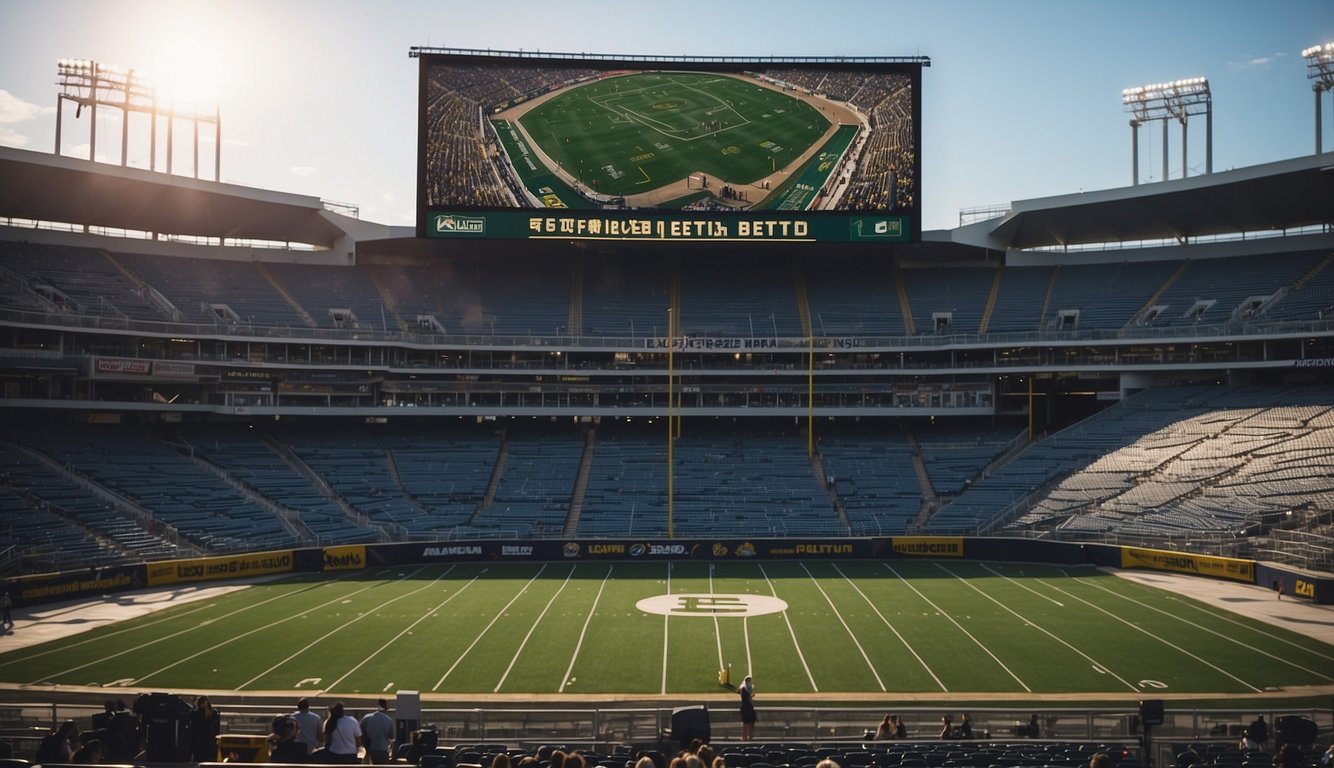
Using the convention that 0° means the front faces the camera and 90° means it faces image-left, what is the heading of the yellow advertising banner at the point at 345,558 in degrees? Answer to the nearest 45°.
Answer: approximately 0°

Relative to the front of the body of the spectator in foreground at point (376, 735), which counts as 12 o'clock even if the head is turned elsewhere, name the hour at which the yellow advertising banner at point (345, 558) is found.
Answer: The yellow advertising banner is roughly at 12 o'clock from the spectator in foreground.

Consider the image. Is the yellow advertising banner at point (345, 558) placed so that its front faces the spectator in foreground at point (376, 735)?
yes

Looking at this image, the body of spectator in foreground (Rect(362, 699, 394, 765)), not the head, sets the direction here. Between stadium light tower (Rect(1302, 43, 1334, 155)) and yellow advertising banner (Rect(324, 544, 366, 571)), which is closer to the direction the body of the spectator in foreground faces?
the yellow advertising banner

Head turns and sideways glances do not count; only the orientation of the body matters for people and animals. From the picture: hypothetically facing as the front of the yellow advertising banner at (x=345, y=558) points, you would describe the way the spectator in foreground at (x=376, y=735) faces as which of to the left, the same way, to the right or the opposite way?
the opposite way

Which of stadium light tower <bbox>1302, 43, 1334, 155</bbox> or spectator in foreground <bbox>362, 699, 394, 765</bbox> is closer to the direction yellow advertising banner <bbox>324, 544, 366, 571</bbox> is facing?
the spectator in foreground

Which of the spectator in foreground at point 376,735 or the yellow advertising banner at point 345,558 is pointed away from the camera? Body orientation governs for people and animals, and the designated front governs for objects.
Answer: the spectator in foreground

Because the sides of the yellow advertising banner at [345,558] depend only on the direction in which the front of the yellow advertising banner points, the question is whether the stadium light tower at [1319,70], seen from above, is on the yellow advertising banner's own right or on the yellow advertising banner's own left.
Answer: on the yellow advertising banner's own left

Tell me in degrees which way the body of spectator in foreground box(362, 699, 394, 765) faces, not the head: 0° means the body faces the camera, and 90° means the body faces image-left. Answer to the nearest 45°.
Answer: approximately 180°

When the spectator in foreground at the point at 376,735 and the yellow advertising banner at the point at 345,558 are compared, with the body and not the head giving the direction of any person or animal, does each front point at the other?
yes

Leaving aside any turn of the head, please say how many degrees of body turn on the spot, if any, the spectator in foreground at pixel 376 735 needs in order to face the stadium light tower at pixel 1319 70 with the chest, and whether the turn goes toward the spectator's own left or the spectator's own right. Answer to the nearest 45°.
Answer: approximately 45° to the spectator's own right

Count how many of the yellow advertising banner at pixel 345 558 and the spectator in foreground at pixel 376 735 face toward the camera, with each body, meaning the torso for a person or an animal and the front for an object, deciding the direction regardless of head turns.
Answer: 1
